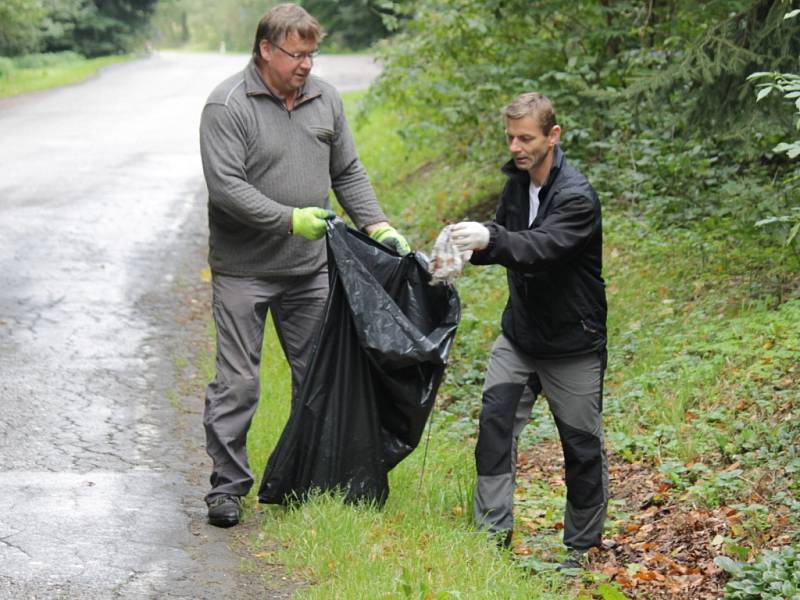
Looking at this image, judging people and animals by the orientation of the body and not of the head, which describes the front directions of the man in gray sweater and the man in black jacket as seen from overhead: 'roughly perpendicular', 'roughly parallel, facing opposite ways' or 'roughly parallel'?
roughly perpendicular

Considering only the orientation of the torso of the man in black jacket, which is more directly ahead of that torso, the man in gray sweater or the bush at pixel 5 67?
the man in gray sweater

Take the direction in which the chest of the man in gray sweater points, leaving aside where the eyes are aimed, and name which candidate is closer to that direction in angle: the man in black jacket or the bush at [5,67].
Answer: the man in black jacket

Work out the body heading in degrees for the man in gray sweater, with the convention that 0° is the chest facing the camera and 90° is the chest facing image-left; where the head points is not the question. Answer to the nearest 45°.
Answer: approximately 315°

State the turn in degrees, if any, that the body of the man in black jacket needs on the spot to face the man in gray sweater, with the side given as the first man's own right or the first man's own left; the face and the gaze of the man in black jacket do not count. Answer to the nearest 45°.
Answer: approximately 45° to the first man's own right

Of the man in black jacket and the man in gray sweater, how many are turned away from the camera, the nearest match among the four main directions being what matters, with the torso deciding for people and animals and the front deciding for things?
0

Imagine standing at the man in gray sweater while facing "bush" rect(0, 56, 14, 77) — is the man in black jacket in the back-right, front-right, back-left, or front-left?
back-right

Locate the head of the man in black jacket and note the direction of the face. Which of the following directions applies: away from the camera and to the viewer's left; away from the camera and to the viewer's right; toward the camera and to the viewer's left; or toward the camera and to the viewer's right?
toward the camera and to the viewer's left

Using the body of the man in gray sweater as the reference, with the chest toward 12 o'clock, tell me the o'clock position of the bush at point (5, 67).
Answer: The bush is roughly at 7 o'clock from the man in gray sweater.
